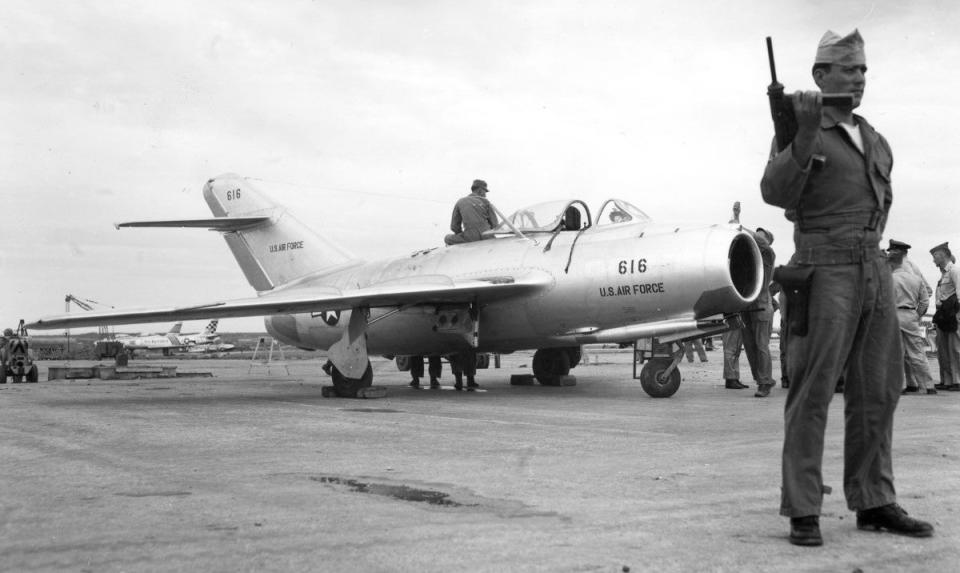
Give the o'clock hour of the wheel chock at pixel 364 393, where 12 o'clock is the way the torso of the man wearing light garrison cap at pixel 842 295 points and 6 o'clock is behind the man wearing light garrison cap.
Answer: The wheel chock is roughly at 6 o'clock from the man wearing light garrison cap.

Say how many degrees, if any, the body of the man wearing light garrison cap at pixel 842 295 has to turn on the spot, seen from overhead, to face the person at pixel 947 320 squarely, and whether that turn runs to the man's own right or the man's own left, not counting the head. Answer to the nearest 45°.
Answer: approximately 135° to the man's own left

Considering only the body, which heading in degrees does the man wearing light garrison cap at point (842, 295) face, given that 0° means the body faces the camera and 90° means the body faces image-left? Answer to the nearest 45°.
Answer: approximately 315°

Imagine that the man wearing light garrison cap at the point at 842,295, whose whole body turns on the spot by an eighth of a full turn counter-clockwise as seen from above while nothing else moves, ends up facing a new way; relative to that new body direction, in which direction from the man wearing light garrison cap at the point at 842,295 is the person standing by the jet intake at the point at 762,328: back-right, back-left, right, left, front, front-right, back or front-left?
left

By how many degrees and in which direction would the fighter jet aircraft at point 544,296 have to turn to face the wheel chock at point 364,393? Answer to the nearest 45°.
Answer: approximately 135° to its right

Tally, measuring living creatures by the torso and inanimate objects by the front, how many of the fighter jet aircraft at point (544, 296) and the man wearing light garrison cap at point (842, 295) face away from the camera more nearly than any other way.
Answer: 0

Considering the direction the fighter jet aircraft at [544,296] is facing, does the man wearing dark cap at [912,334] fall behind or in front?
in front

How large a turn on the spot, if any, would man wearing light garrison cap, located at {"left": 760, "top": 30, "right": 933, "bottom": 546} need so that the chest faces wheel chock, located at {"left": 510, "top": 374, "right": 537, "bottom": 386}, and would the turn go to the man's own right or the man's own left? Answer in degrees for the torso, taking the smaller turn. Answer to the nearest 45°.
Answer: approximately 180°

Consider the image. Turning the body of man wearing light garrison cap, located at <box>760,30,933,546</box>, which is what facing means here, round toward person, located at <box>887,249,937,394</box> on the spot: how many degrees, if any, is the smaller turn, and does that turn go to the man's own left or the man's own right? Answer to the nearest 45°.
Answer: approximately 135° to the man's own left

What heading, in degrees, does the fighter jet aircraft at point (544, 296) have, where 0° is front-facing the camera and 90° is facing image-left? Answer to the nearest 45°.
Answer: approximately 315°

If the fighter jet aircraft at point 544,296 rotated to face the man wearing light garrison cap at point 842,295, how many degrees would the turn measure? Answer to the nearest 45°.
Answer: approximately 45° to its right
